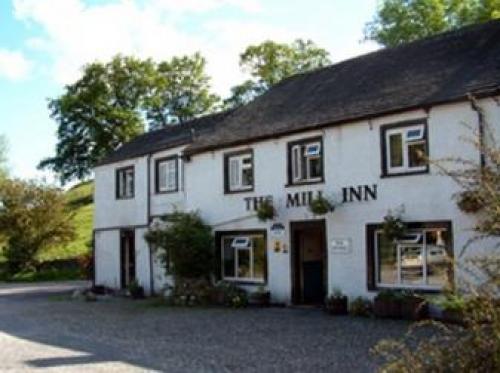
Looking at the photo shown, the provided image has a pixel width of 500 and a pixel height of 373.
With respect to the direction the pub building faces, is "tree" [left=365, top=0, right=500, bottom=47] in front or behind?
behind

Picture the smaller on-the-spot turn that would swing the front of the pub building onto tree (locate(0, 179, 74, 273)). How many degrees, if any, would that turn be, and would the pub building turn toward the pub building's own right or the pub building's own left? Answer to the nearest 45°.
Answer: approximately 90° to the pub building's own right

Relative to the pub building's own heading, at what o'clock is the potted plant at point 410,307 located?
The potted plant is roughly at 10 o'clock from the pub building.

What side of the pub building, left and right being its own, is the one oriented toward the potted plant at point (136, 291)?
right

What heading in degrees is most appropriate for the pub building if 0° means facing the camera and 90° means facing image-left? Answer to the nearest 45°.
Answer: approximately 45°
